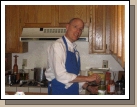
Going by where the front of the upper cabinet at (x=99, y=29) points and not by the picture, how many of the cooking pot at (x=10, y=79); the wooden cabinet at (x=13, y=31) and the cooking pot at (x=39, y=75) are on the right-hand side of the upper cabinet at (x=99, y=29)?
3

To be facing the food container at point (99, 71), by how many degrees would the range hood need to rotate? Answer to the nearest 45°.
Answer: approximately 90° to its left

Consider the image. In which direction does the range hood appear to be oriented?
toward the camera

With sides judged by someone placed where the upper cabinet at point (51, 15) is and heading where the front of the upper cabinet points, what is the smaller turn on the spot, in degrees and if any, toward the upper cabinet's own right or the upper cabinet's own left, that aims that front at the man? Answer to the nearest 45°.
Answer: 0° — it already faces them

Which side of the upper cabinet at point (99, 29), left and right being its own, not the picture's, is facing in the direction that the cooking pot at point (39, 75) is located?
right

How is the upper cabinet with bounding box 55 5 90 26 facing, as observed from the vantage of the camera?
facing the viewer

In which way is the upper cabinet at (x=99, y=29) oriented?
toward the camera

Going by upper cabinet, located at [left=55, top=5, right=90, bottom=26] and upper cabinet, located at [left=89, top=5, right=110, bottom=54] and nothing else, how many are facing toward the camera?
2

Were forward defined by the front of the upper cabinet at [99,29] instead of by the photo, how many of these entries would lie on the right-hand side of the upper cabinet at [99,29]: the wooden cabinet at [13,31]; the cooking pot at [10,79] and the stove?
3

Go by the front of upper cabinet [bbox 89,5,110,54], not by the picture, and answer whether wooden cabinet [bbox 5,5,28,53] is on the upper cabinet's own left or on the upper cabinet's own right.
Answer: on the upper cabinet's own right

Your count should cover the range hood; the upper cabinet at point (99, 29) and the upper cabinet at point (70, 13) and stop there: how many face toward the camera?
3
